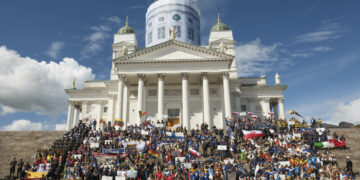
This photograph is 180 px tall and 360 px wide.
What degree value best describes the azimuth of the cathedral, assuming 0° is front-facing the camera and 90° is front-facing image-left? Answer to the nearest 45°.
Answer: approximately 0°
